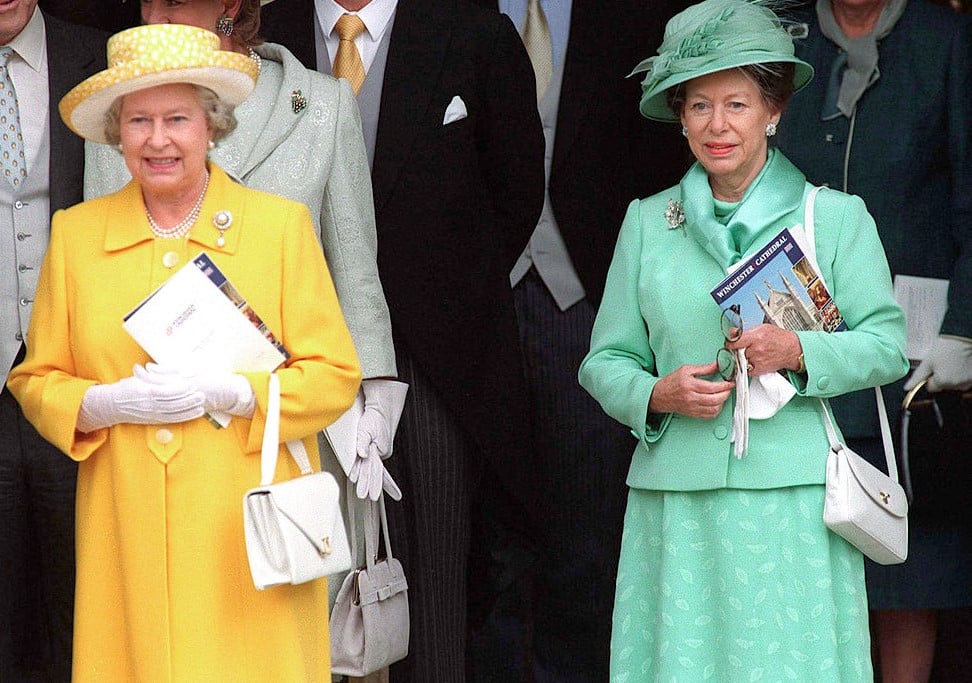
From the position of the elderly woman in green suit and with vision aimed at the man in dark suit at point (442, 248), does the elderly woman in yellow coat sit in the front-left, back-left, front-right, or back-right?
front-left

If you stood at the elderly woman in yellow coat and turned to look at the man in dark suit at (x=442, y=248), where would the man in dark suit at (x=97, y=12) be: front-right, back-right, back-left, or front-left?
front-left

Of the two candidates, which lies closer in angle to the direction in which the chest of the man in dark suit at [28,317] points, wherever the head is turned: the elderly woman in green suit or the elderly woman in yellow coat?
the elderly woman in yellow coat

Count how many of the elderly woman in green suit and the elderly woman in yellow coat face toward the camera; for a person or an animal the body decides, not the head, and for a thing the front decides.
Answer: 2

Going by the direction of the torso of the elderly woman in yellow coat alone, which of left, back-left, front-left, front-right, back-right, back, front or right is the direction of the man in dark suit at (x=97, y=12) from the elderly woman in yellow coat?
back

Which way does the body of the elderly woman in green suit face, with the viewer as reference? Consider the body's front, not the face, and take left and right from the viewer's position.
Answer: facing the viewer

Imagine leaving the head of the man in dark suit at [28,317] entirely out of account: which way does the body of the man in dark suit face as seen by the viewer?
toward the camera

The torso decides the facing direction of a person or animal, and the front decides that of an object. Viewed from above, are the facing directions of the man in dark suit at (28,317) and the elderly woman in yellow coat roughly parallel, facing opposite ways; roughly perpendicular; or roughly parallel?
roughly parallel

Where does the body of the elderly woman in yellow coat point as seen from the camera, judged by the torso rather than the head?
toward the camera

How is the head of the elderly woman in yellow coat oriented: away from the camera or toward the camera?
toward the camera

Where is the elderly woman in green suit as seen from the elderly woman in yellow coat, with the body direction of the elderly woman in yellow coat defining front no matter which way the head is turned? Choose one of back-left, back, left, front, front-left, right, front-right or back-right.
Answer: left

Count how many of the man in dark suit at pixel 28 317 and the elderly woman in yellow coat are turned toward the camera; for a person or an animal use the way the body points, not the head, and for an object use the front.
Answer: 2
